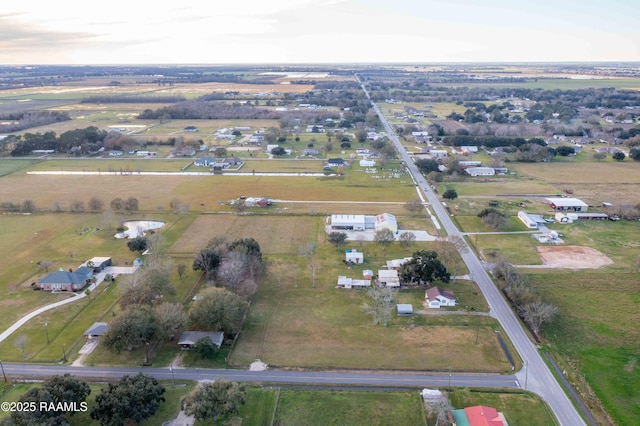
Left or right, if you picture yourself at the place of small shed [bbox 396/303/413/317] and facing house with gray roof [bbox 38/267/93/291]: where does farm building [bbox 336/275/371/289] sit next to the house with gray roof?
right

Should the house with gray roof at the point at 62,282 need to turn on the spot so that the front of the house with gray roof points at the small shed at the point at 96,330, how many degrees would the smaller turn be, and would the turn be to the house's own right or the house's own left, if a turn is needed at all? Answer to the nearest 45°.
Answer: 0° — it already faces it

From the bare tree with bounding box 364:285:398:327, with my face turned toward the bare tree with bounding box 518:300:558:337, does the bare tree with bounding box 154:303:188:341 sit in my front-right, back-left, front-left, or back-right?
back-right

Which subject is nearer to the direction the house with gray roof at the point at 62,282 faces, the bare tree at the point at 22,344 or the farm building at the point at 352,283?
the bare tree

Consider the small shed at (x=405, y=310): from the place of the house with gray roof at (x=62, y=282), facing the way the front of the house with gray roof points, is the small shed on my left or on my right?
on my left

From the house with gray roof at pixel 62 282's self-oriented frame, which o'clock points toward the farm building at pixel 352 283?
The farm building is roughly at 10 o'clock from the house with gray roof.

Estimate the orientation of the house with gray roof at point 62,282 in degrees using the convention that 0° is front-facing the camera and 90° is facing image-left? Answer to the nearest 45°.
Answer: approximately 0°

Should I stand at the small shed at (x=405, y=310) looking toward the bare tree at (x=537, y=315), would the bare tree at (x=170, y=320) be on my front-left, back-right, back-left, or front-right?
back-right

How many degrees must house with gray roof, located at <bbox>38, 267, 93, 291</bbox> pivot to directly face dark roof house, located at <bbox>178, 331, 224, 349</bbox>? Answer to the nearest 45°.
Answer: approximately 45° to its left

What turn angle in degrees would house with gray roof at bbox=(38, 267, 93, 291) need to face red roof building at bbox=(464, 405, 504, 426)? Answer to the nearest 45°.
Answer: approximately 45° to its left

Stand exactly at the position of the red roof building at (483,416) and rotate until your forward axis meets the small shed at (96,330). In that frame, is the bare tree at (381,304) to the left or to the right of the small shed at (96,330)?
right

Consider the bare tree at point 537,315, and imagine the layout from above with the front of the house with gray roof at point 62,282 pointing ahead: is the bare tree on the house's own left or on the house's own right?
on the house's own left

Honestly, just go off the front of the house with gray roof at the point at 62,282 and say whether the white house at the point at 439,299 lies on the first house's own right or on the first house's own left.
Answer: on the first house's own left
